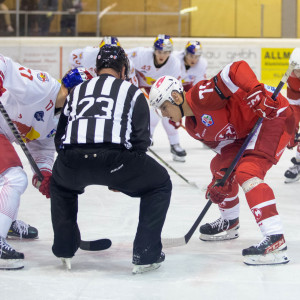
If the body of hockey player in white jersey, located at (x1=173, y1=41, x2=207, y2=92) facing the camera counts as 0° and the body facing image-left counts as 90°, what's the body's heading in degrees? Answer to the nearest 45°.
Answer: approximately 45°

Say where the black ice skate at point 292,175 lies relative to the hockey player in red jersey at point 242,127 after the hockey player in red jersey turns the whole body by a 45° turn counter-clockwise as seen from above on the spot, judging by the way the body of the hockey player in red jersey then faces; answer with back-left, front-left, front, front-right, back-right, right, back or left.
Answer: back-right

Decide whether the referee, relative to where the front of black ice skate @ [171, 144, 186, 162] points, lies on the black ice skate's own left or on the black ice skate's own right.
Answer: on the black ice skate's own right

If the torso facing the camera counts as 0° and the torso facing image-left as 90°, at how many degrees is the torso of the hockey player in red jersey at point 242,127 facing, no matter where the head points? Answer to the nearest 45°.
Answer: approximately 90°

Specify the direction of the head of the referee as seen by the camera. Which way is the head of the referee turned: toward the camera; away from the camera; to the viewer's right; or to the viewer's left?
away from the camera

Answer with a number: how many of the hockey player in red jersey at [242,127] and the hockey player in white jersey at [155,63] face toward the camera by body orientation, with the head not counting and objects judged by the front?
1

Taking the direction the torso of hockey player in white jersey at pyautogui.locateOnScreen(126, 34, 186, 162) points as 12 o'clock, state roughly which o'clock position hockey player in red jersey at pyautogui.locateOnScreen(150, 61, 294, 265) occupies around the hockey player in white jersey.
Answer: The hockey player in red jersey is roughly at 12 o'clock from the hockey player in white jersey.

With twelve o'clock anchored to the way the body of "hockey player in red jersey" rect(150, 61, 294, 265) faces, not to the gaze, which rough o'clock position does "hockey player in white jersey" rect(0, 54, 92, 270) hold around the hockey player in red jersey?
The hockey player in white jersey is roughly at 12 o'clock from the hockey player in red jersey.

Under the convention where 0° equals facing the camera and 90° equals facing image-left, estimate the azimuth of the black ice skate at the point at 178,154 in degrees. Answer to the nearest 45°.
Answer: approximately 315°
